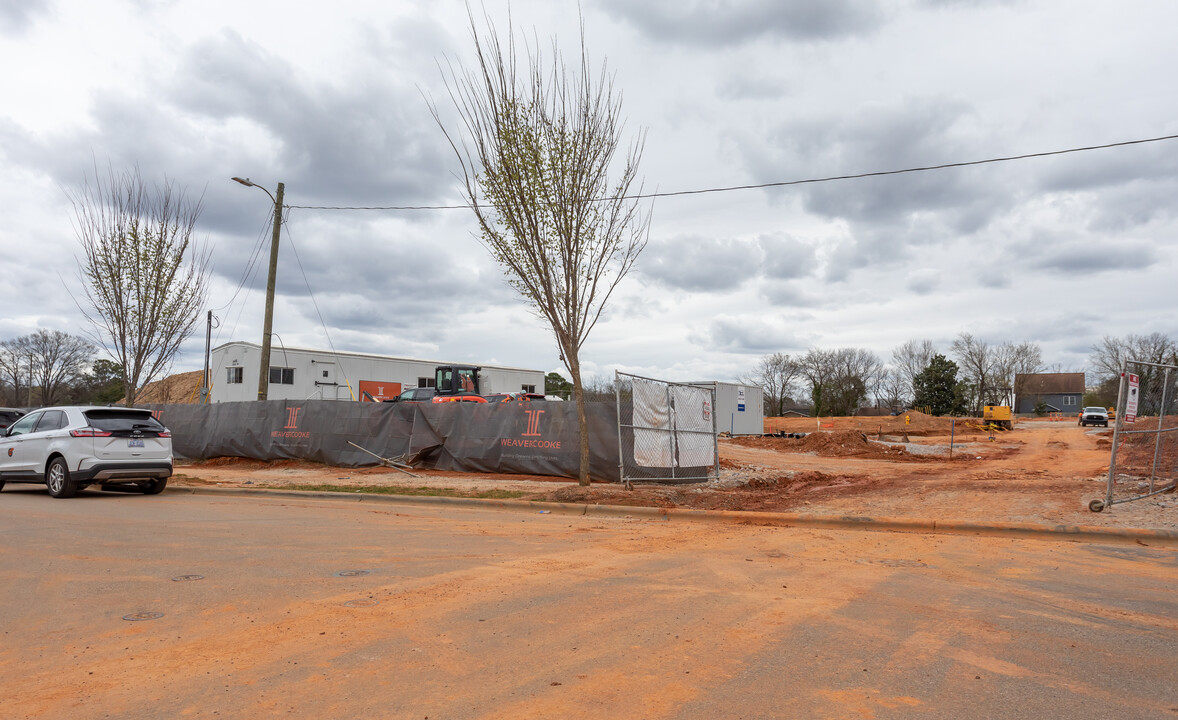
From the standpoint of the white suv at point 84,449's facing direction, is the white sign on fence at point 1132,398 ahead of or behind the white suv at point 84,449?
behind

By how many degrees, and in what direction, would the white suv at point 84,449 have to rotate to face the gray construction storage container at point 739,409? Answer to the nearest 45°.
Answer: approximately 90° to its right

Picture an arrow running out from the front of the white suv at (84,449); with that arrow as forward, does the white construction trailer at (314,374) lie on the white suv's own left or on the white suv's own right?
on the white suv's own right

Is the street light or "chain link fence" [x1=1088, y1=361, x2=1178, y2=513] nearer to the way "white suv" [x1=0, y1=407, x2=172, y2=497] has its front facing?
the street light

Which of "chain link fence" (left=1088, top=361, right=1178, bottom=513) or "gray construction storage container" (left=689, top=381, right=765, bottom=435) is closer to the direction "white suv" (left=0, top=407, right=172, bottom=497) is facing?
the gray construction storage container

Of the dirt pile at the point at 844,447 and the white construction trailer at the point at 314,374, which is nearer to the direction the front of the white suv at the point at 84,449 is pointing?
the white construction trailer

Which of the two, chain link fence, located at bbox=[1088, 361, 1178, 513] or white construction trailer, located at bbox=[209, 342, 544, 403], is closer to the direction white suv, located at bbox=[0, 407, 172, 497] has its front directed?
the white construction trailer

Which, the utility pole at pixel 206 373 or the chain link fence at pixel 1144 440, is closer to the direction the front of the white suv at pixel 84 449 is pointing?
the utility pole

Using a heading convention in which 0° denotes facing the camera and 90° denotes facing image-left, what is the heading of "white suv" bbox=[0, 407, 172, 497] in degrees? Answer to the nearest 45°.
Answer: approximately 135°
